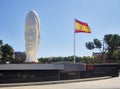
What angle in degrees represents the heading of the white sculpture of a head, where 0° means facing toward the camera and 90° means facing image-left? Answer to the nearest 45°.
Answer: approximately 45°

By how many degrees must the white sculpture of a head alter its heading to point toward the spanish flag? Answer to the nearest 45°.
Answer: approximately 135° to its left
